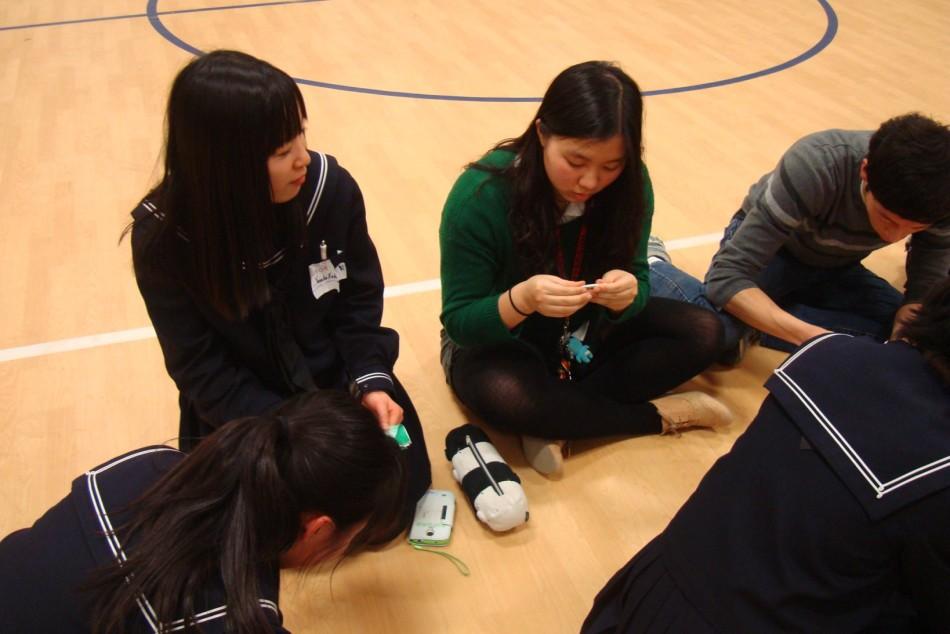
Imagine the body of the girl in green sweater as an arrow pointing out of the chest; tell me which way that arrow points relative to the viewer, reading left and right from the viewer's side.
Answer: facing the viewer and to the right of the viewer

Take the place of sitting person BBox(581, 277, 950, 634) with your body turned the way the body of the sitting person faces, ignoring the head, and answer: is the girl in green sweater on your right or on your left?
on your left

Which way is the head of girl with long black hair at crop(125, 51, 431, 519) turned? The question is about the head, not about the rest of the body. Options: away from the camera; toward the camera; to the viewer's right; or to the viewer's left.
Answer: to the viewer's right
